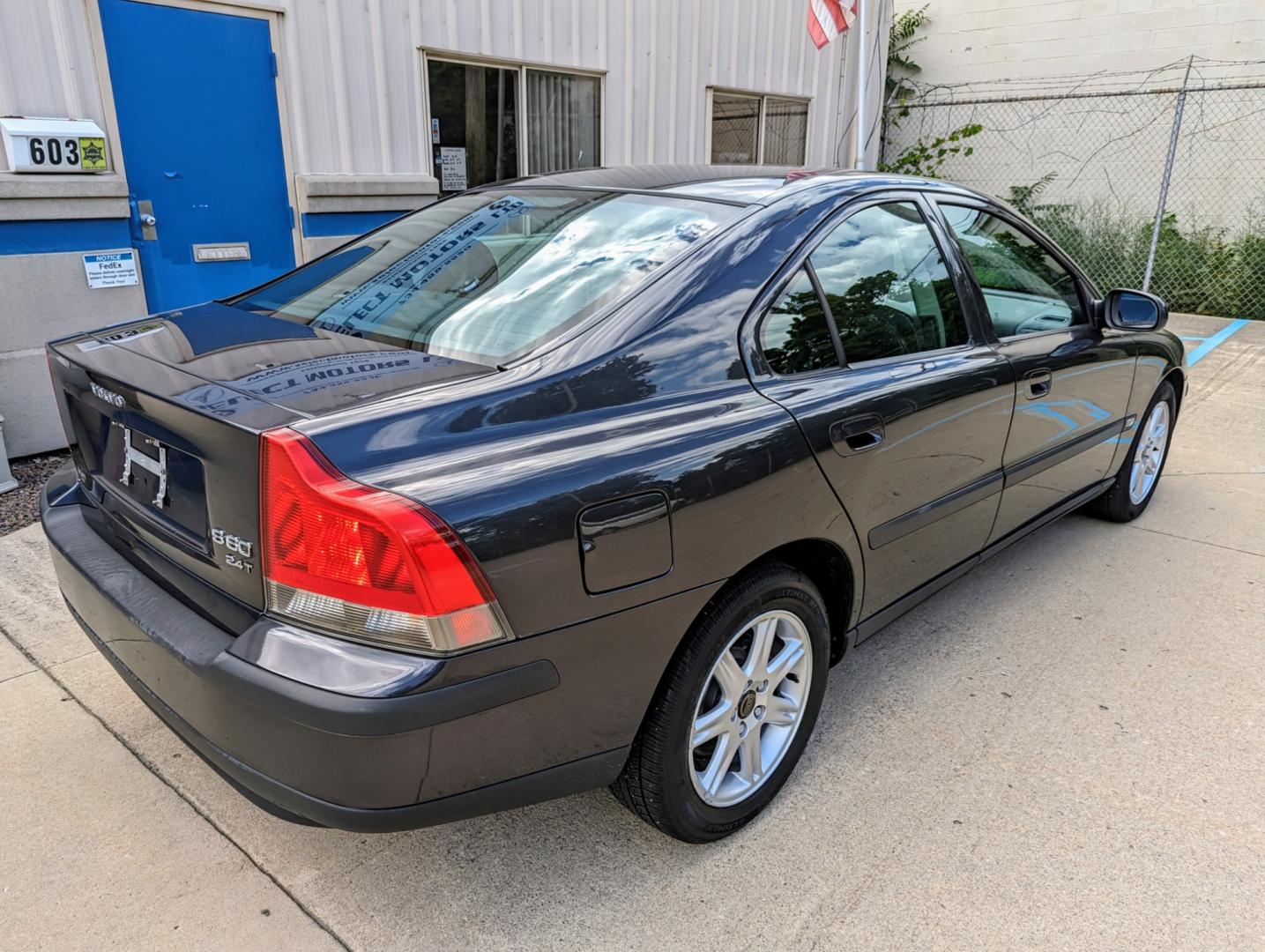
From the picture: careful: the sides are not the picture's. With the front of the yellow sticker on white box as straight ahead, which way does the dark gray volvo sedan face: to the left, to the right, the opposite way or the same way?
to the left

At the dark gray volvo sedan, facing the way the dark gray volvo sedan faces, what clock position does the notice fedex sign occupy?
The notice fedex sign is roughly at 9 o'clock from the dark gray volvo sedan.

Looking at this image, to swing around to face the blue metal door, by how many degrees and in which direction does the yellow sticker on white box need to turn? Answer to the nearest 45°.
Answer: approximately 135° to its left

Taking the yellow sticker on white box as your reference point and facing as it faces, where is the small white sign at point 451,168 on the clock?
The small white sign is roughly at 8 o'clock from the yellow sticker on white box.

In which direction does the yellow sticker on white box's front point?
toward the camera

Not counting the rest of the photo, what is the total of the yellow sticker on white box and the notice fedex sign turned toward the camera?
2

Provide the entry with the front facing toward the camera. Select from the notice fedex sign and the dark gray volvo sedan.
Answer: the notice fedex sign

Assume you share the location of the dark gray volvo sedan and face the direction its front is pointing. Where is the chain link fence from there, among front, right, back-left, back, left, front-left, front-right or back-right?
front

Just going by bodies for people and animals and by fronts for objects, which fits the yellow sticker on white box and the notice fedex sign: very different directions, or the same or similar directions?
same or similar directions

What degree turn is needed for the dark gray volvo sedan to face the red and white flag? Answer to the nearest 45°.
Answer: approximately 45° to its left

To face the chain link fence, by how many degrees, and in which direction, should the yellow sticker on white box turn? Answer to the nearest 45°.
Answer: approximately 90° to its left

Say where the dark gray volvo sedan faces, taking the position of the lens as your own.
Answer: facing away from the viewer and to the right of the viewer

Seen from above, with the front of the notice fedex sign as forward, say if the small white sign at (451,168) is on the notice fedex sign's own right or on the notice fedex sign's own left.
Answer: on the notice fedex sign's own left

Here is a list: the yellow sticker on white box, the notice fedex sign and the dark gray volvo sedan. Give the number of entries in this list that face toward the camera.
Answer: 2
